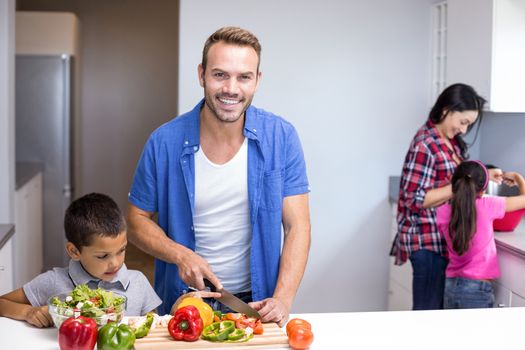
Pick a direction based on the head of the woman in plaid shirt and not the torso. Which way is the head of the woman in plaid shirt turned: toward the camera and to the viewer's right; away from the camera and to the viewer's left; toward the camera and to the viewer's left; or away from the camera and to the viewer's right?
toward the camera and to the viewer's right

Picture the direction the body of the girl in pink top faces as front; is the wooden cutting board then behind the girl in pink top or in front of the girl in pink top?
behind

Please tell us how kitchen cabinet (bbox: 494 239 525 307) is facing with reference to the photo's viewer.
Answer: facing the viewer and to the left of the viewer

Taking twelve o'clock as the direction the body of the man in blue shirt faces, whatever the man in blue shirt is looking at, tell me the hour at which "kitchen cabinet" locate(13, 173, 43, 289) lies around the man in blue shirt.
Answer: The kitchen cabinet is roughly at 5 o'clock from the man in blue shirt.

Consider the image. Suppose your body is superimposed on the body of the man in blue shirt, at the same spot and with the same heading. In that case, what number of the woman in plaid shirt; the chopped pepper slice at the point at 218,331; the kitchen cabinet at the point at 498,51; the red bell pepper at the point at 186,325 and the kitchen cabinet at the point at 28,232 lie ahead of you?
2

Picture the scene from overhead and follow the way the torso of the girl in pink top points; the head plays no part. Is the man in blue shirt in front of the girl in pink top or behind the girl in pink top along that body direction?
behind

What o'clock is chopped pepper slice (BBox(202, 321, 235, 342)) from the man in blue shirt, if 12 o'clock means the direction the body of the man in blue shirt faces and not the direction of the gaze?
The chopped pepper slice is roughly at 12 o'clock from the man in blue shirt.

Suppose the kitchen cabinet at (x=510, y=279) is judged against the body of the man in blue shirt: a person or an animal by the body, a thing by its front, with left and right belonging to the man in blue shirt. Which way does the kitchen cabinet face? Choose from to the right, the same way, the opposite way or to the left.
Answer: to the right

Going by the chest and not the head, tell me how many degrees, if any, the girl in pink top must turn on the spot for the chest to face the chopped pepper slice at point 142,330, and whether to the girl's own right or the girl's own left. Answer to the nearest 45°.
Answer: approximately 180°

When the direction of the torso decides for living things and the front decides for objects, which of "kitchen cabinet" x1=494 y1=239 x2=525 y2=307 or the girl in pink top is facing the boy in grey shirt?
the kitchen cabinet

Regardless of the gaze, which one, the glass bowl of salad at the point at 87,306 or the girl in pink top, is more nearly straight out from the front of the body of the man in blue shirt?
the glass bowl of salad

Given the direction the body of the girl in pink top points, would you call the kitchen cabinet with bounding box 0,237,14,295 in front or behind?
behind

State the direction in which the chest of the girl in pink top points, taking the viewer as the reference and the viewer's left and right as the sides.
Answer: facing away from the viewer and to the right of the viewer

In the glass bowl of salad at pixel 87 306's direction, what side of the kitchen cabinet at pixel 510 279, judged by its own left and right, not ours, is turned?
front

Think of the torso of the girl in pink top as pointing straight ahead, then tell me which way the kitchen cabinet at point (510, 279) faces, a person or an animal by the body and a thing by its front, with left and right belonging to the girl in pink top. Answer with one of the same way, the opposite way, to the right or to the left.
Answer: the opposite way

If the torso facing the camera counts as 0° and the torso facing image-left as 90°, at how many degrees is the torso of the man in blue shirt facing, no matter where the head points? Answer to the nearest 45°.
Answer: approximately 0°
